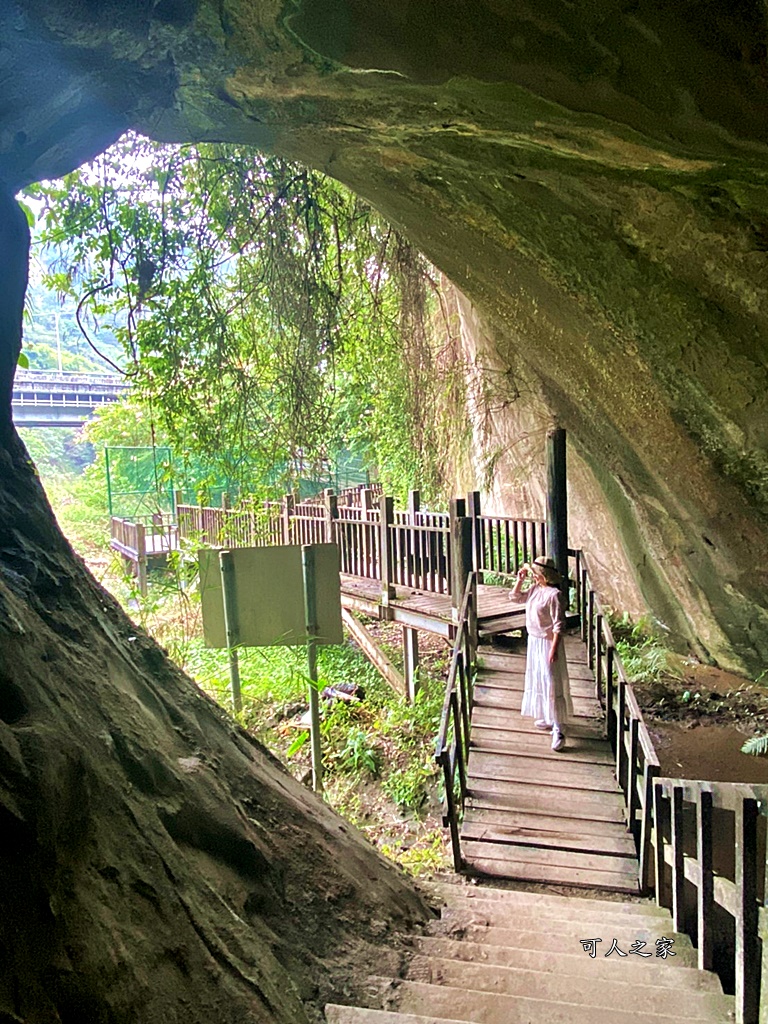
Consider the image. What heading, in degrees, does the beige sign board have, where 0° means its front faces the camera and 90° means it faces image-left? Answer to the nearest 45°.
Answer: approximately 180°

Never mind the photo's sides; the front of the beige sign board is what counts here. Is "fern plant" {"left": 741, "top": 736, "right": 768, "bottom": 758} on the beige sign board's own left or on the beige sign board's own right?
on the beige sign board's own right

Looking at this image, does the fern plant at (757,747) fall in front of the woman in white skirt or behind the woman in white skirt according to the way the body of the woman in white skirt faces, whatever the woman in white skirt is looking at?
behind

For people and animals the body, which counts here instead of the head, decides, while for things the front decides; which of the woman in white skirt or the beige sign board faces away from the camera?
the beige sign board

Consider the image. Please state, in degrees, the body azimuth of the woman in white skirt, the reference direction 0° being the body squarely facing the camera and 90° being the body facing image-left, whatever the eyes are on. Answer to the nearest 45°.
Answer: approximately 45°

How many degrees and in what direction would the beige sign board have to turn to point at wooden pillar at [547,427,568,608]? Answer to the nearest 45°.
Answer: approximately 45° to its right

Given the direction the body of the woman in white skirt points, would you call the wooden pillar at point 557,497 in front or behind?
behind

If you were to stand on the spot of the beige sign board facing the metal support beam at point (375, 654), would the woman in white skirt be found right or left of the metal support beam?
right
